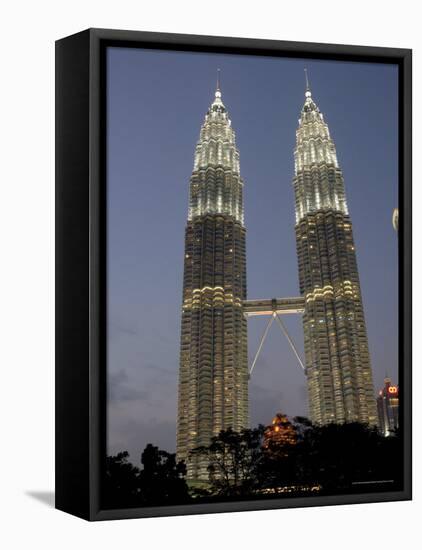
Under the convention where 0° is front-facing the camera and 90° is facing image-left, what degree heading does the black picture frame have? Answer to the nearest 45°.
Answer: approximately 315°
